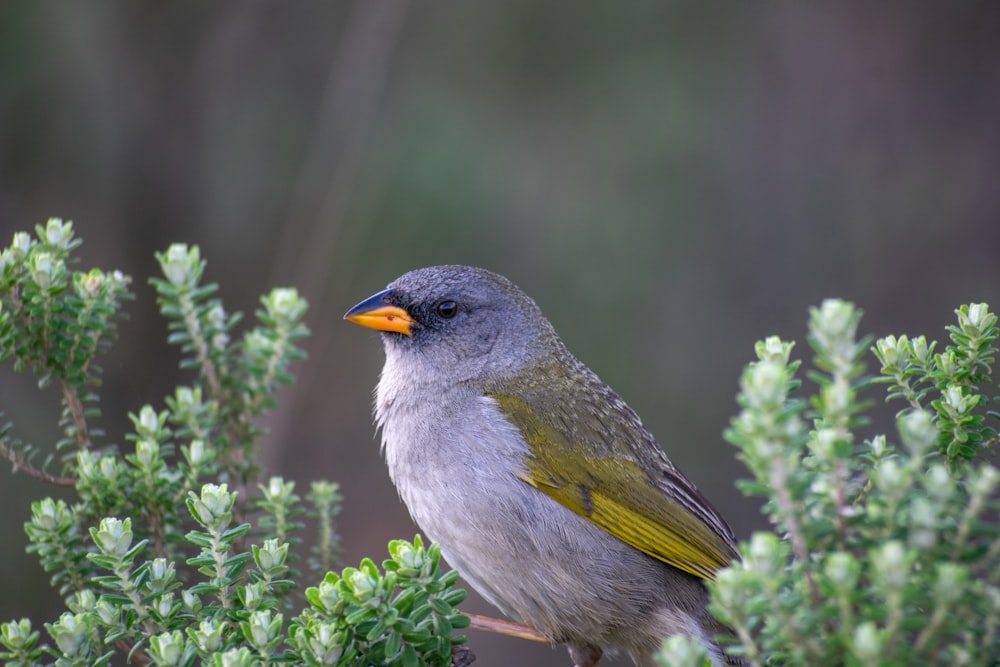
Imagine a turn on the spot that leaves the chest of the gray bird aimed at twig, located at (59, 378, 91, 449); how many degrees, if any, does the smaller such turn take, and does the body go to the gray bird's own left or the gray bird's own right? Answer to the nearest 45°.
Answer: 0° — it already faces it

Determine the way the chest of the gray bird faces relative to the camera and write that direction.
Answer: to the viewer's left

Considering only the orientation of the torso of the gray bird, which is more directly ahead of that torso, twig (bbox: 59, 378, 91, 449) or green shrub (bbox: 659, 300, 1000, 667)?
the twig

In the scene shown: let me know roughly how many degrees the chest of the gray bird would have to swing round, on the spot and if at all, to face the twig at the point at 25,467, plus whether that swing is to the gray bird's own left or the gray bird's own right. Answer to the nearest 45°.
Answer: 0° — it already faces it

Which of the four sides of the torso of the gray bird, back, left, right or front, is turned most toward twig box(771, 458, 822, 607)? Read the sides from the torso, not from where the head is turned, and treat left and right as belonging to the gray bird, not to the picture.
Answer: left

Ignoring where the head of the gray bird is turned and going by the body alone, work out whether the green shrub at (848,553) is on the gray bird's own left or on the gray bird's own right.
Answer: on the gray bird's own left
